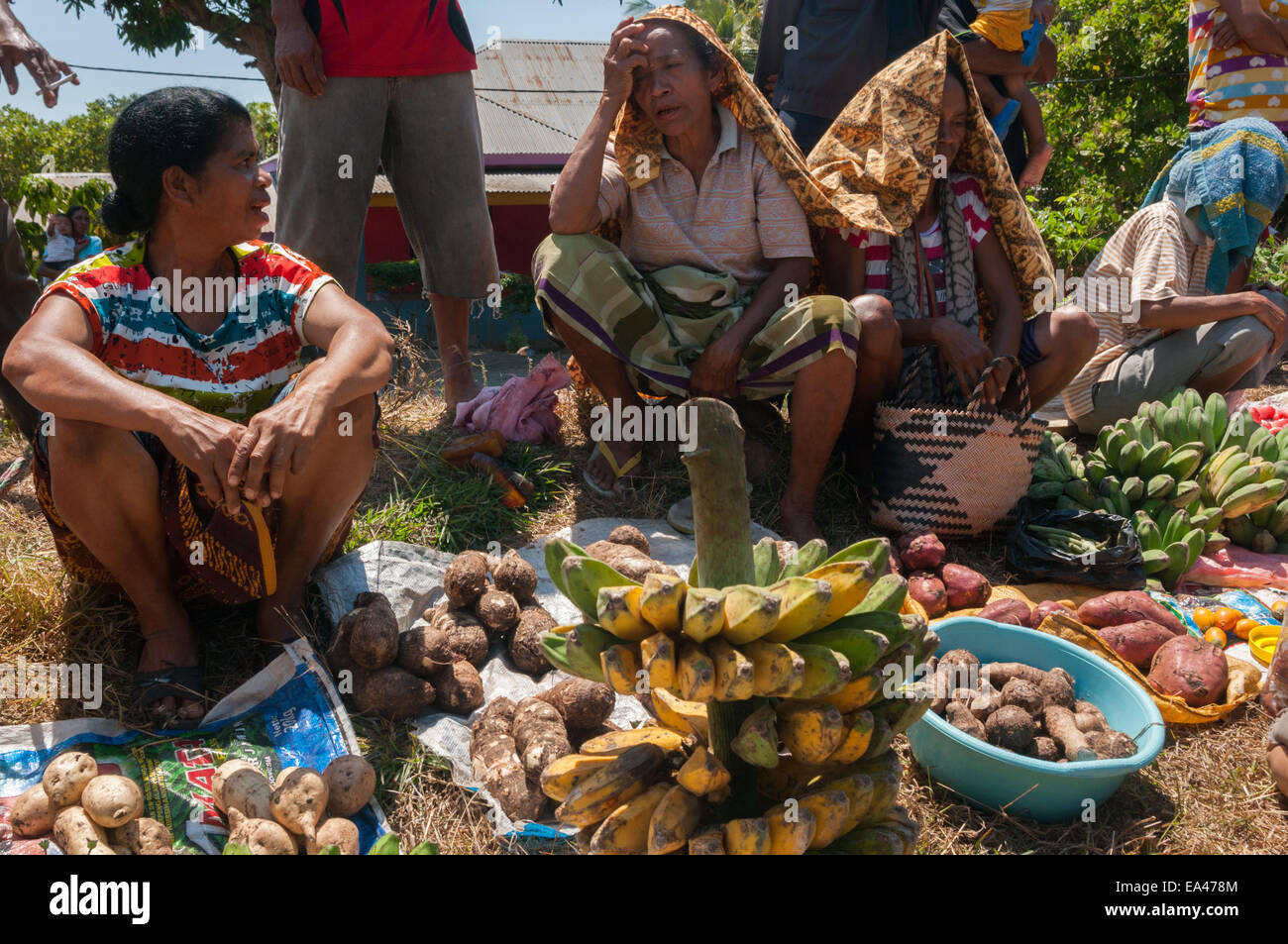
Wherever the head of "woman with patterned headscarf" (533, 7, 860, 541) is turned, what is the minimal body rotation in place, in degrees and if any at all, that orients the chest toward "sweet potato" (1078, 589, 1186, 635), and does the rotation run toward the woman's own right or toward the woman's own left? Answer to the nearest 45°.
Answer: approximately 45° to the woman's own left

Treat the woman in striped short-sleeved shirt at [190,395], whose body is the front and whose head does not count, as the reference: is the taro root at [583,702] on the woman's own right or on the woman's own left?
on the woman's own left

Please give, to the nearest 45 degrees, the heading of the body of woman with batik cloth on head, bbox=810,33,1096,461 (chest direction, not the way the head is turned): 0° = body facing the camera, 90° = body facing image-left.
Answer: approximately 0°

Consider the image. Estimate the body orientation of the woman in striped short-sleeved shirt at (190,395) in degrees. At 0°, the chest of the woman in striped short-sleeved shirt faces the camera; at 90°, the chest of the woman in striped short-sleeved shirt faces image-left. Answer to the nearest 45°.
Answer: approximately 0°

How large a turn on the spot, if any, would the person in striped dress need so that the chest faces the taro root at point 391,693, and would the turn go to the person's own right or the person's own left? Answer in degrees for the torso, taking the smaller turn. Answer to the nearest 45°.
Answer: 0° — they already face it

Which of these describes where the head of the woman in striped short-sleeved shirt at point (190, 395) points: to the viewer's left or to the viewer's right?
to the viewer's right

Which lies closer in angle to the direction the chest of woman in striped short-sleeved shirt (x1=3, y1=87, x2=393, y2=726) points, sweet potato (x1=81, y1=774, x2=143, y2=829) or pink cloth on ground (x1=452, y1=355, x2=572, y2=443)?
the sweet potato

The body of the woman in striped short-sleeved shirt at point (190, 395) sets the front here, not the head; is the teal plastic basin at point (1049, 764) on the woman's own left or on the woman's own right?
on the woman's own left
